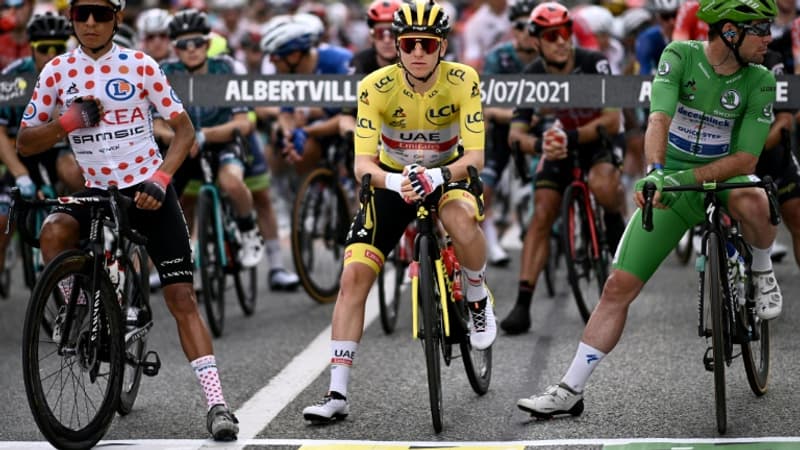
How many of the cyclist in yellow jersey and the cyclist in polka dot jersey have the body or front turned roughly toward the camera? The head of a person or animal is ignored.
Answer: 2

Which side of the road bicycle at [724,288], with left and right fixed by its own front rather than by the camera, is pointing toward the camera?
front

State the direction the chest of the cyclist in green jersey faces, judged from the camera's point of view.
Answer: toward the camera

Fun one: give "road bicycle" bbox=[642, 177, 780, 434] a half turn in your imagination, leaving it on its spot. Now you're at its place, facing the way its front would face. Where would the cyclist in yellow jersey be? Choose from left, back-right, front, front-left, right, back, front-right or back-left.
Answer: left

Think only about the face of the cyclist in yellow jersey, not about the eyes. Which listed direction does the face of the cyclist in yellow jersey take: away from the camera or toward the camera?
toward the camera

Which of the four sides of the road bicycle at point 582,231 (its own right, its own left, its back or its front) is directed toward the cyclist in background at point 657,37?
back

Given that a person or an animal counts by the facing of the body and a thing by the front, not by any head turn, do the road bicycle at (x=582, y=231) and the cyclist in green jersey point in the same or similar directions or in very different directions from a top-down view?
same or similar directions

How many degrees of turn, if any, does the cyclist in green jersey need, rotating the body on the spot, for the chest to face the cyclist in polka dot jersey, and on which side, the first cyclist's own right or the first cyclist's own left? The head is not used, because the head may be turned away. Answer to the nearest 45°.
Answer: approximately 90° to the first cyclist's own right

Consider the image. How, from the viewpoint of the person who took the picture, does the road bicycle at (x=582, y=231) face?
facing the viewer

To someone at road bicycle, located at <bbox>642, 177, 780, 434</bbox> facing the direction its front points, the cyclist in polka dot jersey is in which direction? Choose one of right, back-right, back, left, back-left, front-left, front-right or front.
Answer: right

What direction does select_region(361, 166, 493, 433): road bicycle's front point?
toward the camera
